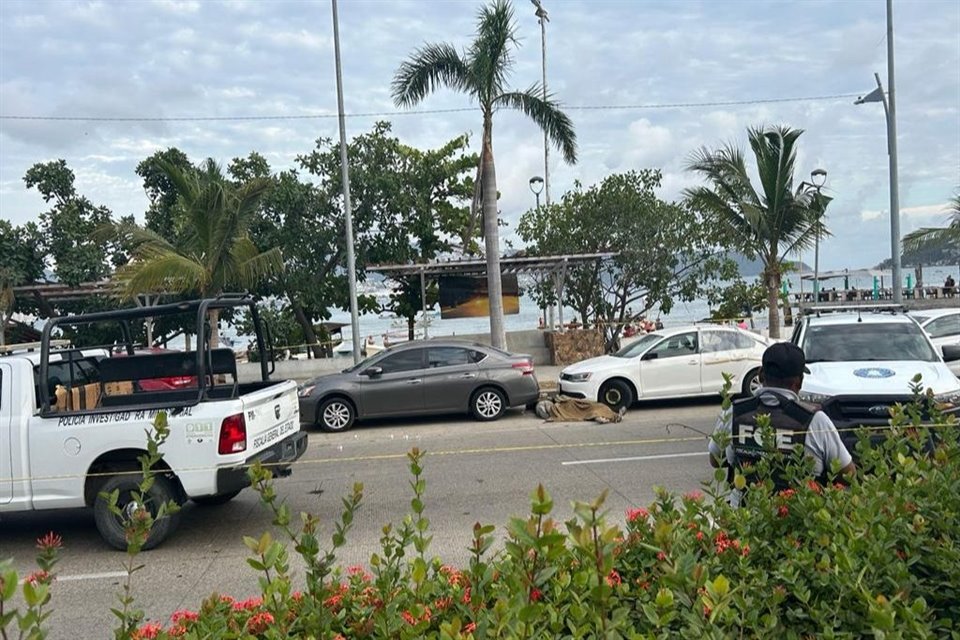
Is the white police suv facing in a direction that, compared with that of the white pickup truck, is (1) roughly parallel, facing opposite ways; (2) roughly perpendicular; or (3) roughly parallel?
roughly perpendicular

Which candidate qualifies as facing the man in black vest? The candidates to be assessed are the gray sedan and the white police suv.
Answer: the white police suv

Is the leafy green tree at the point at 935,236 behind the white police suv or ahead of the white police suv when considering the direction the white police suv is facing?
behind

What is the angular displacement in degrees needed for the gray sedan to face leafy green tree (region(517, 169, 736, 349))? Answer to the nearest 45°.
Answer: approximately 135° to its right

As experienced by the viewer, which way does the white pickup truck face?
facing away from the viewer and to the left of the viewer

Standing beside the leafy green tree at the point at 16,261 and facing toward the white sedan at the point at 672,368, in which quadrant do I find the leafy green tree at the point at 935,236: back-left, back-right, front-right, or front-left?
front-left

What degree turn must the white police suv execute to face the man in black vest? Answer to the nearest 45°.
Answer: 0° — it already faces them

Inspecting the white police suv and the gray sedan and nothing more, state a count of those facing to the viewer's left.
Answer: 1

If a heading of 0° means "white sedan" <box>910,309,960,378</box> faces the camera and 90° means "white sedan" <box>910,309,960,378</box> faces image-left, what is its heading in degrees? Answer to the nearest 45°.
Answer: approximately 45°

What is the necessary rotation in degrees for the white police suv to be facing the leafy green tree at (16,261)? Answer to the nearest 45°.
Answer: approximately 90° to its right

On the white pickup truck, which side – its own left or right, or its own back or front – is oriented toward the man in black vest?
back

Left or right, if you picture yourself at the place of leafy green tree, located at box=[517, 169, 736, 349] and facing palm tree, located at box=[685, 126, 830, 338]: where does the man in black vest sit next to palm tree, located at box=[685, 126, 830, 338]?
right

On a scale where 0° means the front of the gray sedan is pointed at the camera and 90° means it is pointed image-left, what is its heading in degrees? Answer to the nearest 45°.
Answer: approximately 90°

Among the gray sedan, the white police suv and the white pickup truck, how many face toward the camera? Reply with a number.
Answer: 1

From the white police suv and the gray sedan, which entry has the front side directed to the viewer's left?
the gray sedan

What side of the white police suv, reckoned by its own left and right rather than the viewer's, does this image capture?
front

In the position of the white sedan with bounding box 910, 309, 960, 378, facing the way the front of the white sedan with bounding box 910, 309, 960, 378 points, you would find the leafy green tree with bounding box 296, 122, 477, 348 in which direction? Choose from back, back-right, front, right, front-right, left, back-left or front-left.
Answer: front-right
